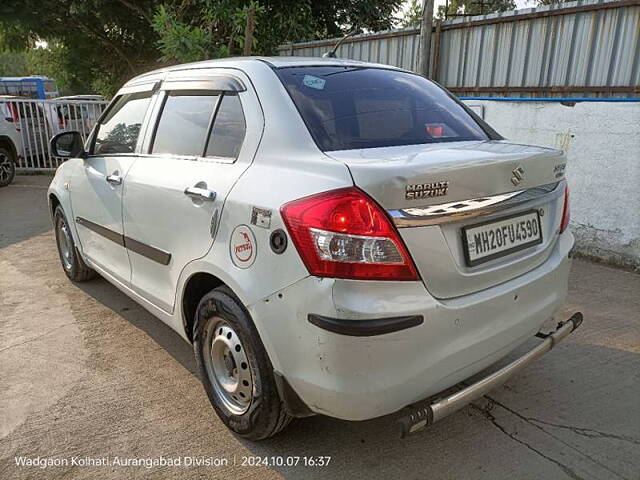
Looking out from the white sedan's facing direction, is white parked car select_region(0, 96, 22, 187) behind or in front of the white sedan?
in front

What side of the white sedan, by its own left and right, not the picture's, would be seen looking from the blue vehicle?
front

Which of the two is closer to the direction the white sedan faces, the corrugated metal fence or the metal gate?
the metal gate

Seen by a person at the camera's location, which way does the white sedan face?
facing away from the viewer and to the left of the viewer

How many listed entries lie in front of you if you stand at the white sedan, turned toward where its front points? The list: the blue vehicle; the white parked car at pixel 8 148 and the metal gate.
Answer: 3

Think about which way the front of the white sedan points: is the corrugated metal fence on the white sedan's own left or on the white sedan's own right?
on the white sedan's own right

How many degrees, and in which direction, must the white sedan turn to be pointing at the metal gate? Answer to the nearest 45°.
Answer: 0° — it already faces it
